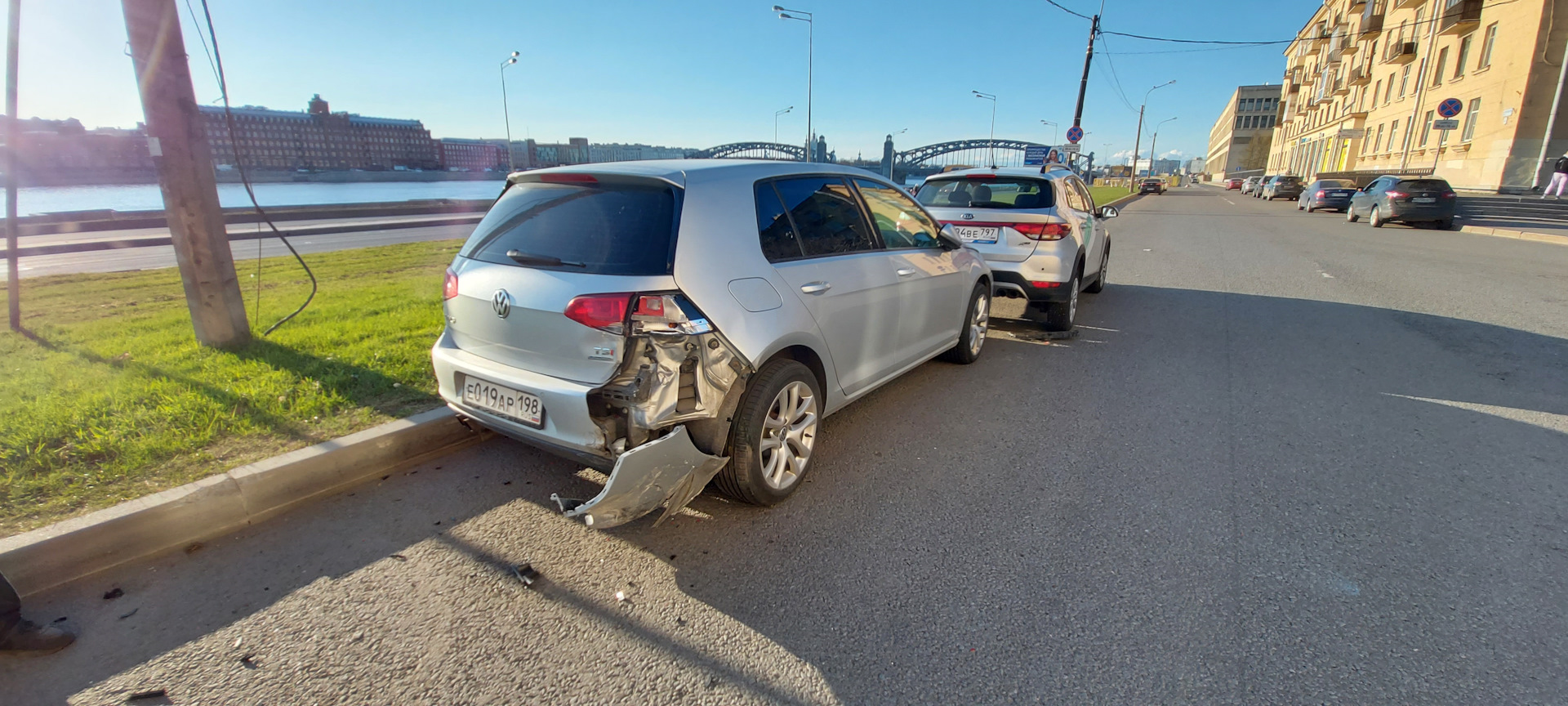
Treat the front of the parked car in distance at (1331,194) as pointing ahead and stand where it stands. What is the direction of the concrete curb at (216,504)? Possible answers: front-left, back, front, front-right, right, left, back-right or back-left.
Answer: back-left

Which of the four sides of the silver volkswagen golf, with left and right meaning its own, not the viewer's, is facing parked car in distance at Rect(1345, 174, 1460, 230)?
front

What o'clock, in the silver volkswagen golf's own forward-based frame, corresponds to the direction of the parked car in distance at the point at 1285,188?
The parked car in distance is roughly at 12 o'clock from the silver volkswagen golf.

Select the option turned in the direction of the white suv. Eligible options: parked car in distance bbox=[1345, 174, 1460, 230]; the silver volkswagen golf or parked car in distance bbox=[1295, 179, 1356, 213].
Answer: the silver volkswagen golf

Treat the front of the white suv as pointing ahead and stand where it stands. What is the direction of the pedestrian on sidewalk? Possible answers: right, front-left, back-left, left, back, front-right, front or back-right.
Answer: front

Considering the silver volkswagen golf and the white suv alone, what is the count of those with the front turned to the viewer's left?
0

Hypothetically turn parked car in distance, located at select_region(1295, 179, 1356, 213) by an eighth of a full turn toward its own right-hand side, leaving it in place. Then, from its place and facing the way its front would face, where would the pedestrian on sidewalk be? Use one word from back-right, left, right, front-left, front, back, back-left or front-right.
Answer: right

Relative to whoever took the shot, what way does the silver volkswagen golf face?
facing away from the viewer and to the right of the viewer

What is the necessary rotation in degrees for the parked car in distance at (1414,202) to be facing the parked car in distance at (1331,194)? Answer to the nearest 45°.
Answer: approximately 45° to its right

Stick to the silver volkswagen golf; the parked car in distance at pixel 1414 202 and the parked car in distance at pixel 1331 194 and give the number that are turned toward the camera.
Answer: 0

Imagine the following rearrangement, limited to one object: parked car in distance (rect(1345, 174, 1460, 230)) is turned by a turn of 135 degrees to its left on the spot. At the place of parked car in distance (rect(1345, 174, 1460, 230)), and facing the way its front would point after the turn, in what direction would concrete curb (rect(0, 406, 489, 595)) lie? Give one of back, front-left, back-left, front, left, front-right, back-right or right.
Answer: front

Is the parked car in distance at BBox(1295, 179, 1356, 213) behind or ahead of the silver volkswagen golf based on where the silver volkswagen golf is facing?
ahead

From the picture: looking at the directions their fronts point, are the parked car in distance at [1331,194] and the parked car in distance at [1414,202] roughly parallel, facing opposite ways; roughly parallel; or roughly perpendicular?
roughly parallel

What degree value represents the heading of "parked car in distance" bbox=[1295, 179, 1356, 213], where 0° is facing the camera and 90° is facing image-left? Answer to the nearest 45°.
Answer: approximately 135°

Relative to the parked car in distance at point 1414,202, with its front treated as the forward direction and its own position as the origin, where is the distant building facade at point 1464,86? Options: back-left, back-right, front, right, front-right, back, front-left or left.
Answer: front-right

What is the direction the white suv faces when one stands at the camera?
facing away from the viewer and to the right of the viewer

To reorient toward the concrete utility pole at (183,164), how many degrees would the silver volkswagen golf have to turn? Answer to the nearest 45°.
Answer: approximately 90° to its left

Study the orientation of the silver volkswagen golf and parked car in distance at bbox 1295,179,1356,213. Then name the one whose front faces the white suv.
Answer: the silver volkswagen golf

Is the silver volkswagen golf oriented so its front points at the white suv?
yes
